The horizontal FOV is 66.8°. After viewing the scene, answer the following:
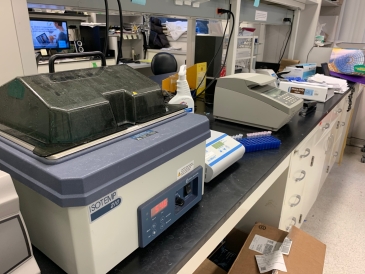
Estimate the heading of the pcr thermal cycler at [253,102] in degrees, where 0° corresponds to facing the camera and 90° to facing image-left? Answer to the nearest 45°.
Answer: approximately 315°

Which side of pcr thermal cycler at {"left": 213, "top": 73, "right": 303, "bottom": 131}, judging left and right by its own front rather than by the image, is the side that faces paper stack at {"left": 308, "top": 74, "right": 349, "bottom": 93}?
left

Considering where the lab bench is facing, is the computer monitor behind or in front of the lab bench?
behind

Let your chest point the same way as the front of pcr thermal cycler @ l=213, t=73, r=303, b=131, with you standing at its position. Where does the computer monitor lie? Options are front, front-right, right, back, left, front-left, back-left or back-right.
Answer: back

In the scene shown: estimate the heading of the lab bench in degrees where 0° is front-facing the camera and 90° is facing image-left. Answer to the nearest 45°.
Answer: approximately 315°

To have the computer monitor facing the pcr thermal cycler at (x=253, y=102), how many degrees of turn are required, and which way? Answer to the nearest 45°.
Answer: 0° — it already faces it

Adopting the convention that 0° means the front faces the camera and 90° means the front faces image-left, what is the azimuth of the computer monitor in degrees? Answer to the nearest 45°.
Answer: approximately 0°
